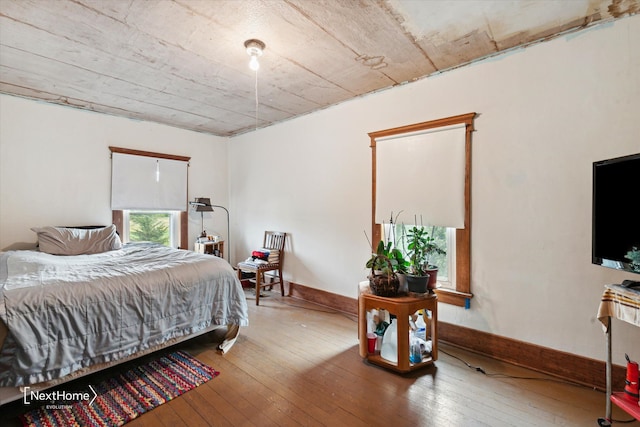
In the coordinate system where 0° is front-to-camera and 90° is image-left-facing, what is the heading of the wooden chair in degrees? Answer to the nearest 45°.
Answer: approximately 45°

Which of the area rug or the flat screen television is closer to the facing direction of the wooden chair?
the area rug

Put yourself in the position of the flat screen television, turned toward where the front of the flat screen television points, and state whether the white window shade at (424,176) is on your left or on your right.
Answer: on your right

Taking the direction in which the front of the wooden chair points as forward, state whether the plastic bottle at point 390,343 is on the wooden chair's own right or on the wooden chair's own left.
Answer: on the wooden chair's own left

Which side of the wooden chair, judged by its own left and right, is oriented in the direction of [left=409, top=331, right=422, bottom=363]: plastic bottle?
left

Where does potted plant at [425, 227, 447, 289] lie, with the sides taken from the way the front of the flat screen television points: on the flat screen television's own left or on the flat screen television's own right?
on the flat screen television's own right

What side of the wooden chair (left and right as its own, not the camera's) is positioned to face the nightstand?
right

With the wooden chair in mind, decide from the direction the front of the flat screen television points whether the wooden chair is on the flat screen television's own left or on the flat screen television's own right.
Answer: on the flat screen television's own right

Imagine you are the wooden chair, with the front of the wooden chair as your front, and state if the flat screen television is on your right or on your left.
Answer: on your left

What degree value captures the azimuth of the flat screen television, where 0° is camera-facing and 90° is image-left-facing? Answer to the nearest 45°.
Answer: approximately 45°
